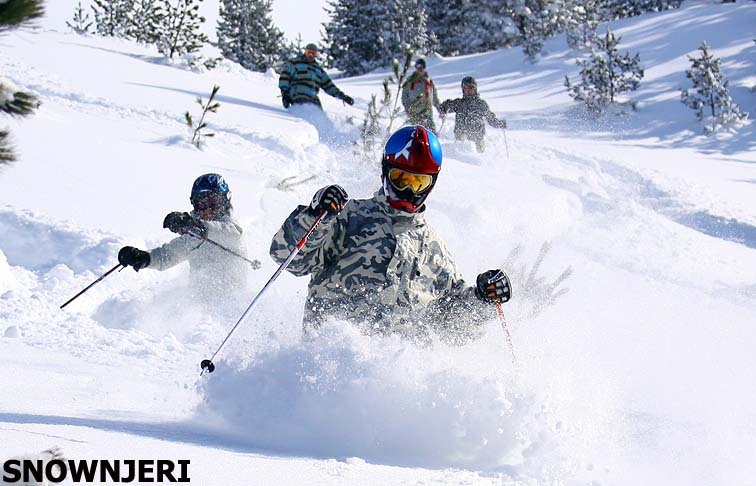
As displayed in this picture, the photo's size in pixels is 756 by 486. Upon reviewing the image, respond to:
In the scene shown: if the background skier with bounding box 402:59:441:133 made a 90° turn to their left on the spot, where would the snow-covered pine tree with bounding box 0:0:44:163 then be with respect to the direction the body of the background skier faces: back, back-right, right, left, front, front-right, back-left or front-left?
right

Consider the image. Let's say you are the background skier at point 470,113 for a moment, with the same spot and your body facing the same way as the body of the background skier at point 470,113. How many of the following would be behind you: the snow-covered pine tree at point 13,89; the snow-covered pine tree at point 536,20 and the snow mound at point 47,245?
1

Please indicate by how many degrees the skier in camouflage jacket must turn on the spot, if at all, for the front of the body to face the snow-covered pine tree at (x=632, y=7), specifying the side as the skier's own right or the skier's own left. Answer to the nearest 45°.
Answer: approximately 180°

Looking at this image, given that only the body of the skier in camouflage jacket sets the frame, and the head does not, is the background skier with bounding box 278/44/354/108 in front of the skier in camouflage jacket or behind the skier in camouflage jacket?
behind

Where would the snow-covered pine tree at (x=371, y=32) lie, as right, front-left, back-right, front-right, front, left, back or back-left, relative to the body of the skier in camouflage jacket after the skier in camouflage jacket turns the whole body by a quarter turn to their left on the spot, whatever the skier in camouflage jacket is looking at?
left

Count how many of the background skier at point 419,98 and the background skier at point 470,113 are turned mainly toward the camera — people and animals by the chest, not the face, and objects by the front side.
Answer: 2

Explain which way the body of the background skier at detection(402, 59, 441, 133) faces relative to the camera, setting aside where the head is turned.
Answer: toward the camera

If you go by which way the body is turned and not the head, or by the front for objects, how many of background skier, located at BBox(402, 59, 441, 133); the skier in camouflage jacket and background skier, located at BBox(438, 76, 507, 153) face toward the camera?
3

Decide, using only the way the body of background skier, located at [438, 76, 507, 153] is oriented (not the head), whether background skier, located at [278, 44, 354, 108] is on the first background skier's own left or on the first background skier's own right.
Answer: on the first background skier's own right

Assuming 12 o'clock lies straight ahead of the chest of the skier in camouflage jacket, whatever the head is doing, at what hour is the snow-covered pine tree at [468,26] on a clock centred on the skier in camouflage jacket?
The snow-covered pine tree is roughly at 6 o'clock from the skier in camouflage jacket.

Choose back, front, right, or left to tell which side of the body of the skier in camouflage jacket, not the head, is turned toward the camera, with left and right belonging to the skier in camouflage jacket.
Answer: front

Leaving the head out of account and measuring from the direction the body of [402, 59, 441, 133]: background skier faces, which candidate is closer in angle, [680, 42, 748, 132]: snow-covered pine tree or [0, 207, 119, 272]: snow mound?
the snow mound
